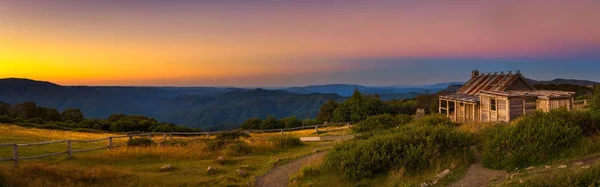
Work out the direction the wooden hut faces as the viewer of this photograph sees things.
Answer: facing the viewer and to the left of the viewer

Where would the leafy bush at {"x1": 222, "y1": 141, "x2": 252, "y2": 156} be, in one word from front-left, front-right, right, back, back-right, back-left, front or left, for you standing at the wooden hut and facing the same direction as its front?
front

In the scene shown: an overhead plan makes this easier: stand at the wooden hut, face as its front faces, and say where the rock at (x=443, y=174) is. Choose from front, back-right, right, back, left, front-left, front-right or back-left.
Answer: front-left

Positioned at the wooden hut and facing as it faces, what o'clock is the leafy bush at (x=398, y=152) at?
The leafy bush is roughly at 11 o'clock from the wooden hut.

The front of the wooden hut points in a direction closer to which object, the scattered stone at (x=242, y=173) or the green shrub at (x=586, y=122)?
the scattered stone

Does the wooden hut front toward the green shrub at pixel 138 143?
yes

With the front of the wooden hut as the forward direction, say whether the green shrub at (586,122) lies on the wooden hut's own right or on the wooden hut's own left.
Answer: on the wooden hut's own left

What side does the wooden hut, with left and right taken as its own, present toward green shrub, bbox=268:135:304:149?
front

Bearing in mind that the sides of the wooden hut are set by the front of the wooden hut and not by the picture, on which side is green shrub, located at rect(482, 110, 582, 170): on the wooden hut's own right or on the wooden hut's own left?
on the wooden hut's own left

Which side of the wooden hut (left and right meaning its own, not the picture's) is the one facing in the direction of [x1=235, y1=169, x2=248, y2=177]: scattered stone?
front
